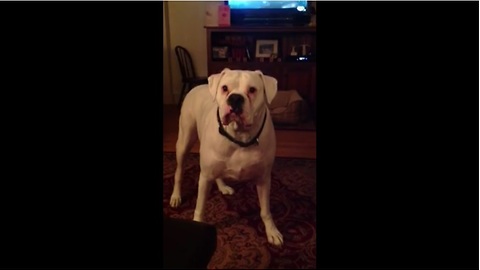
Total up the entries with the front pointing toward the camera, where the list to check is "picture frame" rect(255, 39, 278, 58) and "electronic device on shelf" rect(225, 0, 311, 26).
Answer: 2

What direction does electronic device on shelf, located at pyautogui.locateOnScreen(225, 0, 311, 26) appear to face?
toward the camera

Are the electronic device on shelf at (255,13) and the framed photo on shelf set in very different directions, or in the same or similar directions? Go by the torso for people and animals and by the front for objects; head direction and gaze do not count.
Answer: same or similar directions

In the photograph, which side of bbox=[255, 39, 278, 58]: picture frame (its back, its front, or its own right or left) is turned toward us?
front

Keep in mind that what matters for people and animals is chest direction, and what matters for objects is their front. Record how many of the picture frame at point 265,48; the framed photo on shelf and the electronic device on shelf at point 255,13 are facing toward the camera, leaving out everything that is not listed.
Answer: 3

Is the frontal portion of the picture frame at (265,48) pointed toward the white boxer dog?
yes

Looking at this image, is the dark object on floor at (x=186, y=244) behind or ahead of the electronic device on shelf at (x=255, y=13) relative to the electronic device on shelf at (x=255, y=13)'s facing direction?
ahead

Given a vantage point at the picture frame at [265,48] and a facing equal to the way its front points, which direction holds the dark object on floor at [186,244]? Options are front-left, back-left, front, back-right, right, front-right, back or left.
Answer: front

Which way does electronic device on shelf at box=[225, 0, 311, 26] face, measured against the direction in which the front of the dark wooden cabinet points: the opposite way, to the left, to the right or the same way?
the same way

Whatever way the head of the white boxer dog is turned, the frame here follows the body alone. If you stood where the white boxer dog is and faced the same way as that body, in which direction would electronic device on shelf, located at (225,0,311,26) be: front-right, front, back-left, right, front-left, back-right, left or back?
back-left

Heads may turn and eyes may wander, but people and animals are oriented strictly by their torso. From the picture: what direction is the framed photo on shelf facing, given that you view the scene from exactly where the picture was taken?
facing the viewer

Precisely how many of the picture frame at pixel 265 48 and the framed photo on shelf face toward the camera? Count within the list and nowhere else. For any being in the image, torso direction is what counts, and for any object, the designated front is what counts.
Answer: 2

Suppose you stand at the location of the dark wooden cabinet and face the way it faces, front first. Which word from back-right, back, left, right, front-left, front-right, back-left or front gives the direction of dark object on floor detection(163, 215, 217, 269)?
front
